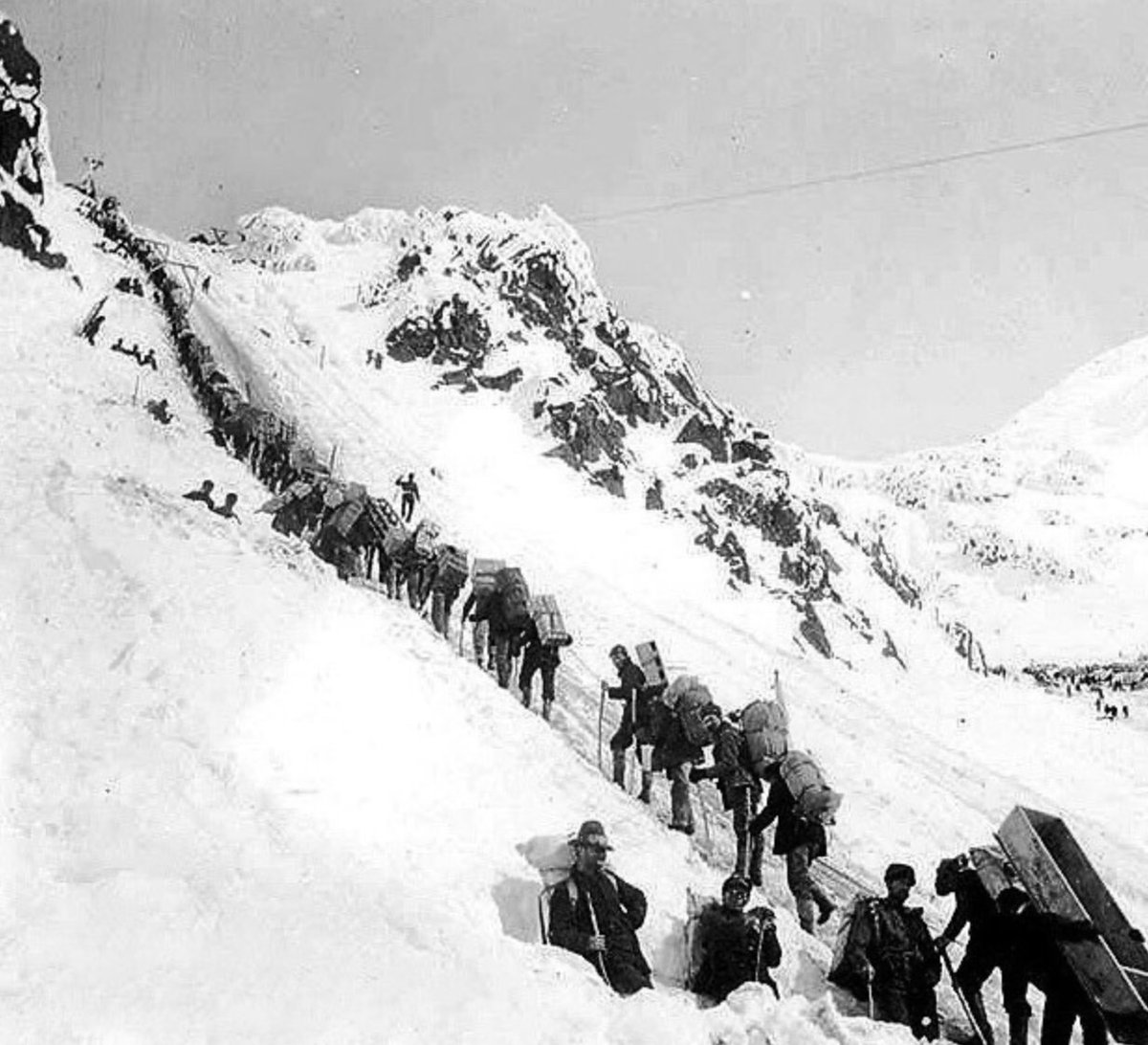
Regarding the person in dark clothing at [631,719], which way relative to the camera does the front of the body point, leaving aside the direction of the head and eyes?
to the viewer's left

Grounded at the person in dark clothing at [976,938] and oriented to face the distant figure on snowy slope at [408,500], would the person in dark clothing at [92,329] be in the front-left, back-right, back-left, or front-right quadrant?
front-left

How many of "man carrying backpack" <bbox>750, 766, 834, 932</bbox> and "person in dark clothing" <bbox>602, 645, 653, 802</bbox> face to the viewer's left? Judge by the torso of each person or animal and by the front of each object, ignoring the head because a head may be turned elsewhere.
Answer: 2

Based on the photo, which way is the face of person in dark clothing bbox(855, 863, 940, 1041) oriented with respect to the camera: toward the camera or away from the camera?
toward the camera

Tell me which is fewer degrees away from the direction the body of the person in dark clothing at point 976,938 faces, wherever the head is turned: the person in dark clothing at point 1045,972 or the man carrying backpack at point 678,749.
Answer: the man carrying backpack

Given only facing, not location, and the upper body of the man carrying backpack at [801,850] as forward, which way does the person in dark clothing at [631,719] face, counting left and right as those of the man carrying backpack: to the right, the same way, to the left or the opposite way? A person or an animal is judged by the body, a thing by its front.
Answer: the same way

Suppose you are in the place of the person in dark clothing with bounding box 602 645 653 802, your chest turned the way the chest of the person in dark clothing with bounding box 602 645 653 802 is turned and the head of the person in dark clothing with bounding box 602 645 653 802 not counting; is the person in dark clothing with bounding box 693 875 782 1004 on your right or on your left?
on your left

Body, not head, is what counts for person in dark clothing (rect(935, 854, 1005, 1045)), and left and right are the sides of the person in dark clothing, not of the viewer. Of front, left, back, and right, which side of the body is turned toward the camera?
left

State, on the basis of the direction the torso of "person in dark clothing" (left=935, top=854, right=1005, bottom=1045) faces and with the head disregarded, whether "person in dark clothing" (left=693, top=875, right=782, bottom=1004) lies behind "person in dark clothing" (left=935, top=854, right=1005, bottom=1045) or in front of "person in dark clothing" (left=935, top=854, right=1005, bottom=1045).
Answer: in front

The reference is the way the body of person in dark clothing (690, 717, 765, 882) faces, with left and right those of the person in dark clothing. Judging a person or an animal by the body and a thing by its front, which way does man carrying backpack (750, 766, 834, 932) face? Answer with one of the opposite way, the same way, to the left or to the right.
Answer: the same way

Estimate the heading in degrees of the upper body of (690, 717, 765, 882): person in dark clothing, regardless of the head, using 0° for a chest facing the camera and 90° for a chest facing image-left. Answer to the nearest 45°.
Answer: approximately 90°

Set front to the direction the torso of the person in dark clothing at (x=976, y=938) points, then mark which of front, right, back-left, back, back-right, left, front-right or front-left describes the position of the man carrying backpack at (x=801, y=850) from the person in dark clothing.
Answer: front-right

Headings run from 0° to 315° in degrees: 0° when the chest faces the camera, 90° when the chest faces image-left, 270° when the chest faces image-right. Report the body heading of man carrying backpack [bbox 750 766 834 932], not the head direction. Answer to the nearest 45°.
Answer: approximately 90°

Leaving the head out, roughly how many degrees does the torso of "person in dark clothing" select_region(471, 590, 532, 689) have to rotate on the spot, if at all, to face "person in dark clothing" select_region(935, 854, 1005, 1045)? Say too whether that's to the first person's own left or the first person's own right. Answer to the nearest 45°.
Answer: approximately 135° to the first person's own left
